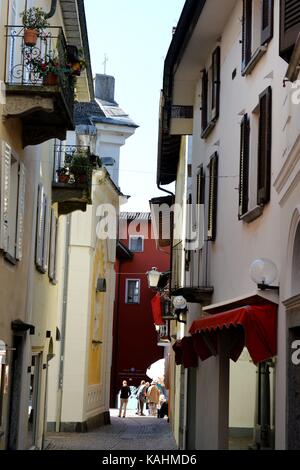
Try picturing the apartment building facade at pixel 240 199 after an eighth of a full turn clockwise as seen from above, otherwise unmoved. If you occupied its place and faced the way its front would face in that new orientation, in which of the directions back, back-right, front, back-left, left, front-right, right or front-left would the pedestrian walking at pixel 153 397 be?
front-right

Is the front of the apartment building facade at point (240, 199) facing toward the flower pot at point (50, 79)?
yes

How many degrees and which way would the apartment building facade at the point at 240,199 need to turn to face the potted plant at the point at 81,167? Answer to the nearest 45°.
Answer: approximately 45° to its right

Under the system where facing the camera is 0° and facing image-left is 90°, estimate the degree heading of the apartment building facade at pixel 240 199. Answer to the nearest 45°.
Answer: approximately 90°

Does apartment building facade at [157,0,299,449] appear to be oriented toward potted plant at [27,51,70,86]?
yes

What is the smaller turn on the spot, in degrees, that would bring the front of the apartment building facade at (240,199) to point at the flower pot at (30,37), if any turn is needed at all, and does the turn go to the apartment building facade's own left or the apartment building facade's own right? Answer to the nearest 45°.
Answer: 0° — it already faces it

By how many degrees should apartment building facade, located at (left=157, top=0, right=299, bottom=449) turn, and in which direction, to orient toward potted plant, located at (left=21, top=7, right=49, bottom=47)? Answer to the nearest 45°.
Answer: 0° — it already faces it
